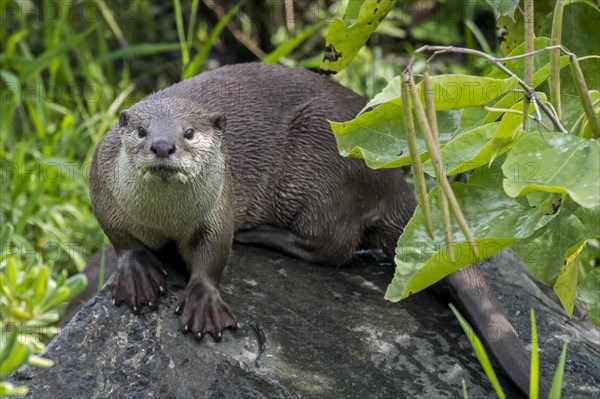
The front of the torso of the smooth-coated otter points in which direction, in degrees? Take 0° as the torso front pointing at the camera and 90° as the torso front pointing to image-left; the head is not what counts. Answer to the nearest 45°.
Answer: approximately 45°

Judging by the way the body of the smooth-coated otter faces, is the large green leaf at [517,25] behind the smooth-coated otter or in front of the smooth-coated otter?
behind

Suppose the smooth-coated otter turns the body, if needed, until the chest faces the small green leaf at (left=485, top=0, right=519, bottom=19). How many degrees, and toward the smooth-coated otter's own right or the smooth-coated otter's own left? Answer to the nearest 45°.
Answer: approximately 135° to the smooth-coated otter's own left

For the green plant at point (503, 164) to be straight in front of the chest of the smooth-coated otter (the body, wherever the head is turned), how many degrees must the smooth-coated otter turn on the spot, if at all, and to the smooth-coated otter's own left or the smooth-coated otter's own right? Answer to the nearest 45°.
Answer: approximately 90° to the smooth-coated otter's own left
